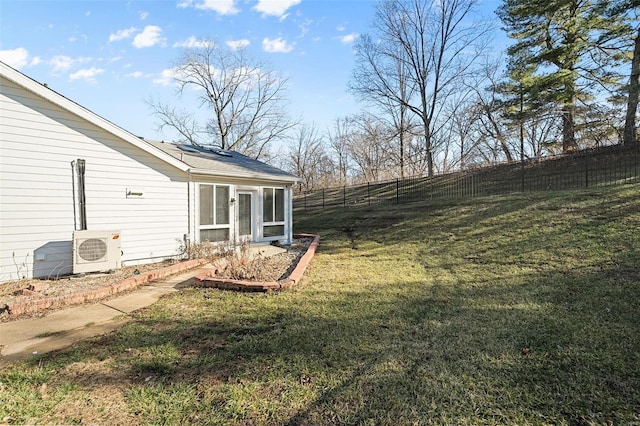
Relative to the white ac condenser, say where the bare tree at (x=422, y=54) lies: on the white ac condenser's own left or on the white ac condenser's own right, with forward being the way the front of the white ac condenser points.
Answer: on the white ac condenser's own left

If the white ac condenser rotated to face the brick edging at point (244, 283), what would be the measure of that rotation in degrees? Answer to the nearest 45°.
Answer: approximately 45° to its left

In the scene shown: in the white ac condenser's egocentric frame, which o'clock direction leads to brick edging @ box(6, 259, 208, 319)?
The brick edging is roughly at 12 o'clock from the white ac condenser.

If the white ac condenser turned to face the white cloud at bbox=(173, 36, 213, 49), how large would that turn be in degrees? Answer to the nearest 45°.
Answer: approximately 180°

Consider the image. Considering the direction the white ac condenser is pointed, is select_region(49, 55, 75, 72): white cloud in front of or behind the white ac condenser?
behind

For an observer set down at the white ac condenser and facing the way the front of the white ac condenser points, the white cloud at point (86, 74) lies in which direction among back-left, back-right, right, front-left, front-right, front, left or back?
back

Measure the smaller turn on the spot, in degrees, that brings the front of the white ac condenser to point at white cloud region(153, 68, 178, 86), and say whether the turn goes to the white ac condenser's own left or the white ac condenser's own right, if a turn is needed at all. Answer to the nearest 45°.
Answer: approximately 180°

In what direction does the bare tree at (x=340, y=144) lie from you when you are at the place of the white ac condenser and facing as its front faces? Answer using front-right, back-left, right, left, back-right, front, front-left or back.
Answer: back-left

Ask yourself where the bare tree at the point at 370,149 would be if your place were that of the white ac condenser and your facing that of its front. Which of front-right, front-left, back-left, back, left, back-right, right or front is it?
back-left

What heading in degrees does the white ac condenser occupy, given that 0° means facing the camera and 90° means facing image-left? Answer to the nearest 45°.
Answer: approximately 0°
